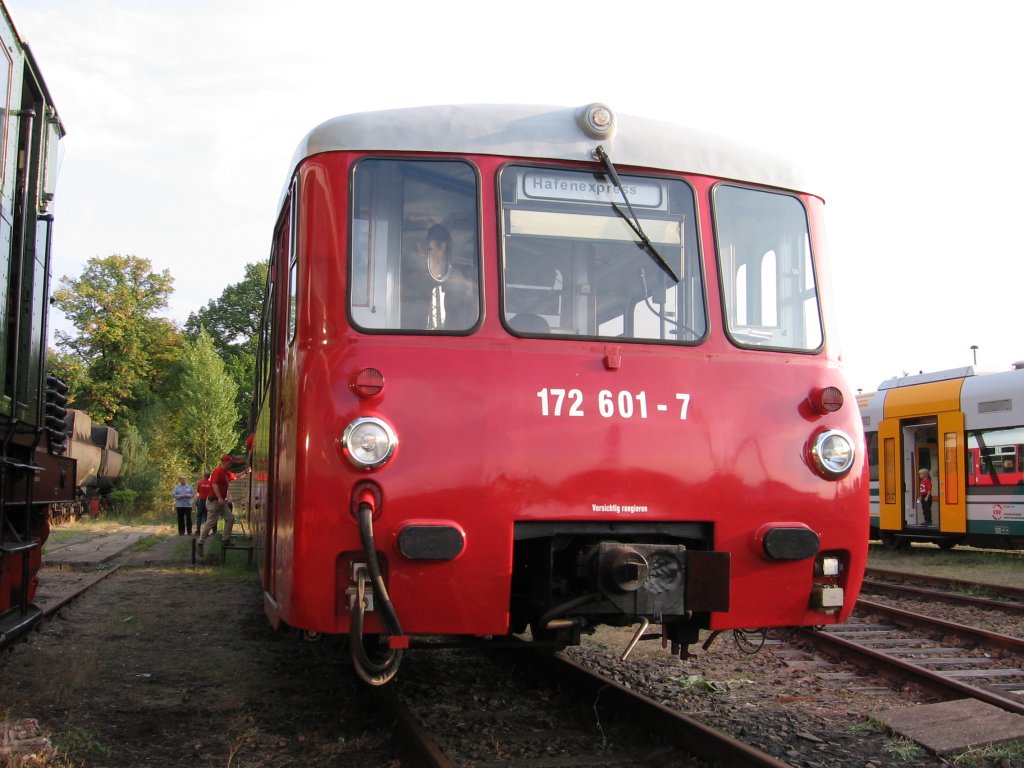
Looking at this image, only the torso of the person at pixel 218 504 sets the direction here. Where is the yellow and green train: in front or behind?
in front

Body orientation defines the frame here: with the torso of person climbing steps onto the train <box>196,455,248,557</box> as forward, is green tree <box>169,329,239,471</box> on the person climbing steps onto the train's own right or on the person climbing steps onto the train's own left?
on the person climbing steps onto the train's own left

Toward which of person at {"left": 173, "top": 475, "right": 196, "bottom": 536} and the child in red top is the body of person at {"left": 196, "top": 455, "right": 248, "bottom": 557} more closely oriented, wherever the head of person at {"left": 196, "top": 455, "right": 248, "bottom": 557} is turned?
the child in red top

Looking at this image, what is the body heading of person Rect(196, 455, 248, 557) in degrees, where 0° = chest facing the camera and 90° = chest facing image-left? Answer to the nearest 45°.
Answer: approximately 270°

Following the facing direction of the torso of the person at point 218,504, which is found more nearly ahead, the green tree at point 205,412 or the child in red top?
the child in red top

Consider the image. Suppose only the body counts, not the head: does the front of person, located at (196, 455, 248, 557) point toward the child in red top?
yes

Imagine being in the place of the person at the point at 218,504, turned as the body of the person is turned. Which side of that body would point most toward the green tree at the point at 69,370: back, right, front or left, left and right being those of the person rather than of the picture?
left

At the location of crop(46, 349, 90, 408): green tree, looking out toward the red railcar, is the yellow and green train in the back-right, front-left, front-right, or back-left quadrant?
front-left
